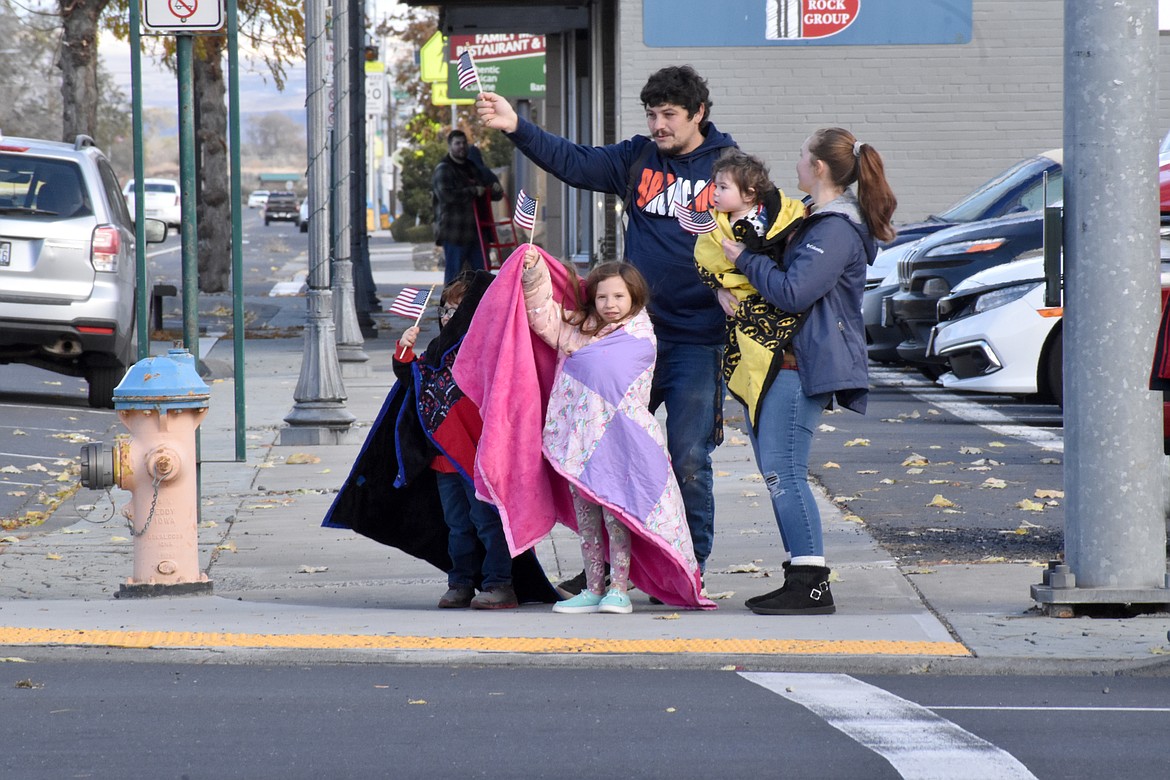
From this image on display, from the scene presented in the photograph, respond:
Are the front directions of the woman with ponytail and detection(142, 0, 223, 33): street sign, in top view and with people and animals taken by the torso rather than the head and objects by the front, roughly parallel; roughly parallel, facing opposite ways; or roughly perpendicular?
roughly perpendicular

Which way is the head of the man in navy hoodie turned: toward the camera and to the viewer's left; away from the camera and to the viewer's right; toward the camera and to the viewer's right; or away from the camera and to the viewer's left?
toward the camera and to the viewer's left

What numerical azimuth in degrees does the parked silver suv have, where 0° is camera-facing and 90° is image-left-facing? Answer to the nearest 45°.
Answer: approximately 180°

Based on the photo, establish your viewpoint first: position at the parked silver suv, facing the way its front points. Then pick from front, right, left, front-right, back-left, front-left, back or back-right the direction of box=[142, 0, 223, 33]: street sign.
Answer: back

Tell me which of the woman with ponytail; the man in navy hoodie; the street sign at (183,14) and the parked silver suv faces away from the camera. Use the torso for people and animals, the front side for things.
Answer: the parked silver suv

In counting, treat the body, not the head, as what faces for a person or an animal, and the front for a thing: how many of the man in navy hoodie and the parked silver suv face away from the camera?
1

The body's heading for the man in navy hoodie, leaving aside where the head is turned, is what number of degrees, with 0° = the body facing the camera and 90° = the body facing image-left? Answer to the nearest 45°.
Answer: approximately 45°

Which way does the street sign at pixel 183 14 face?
toward the camera

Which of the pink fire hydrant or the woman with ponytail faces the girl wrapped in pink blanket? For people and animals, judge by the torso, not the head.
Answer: the woman with ponytail

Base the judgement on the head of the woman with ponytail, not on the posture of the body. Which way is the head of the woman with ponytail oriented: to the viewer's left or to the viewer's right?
to the viewer's left

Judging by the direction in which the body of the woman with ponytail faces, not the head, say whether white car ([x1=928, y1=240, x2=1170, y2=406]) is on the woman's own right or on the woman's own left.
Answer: on the woman's own right

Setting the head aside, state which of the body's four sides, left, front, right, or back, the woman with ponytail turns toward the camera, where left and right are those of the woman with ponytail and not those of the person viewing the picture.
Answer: left
